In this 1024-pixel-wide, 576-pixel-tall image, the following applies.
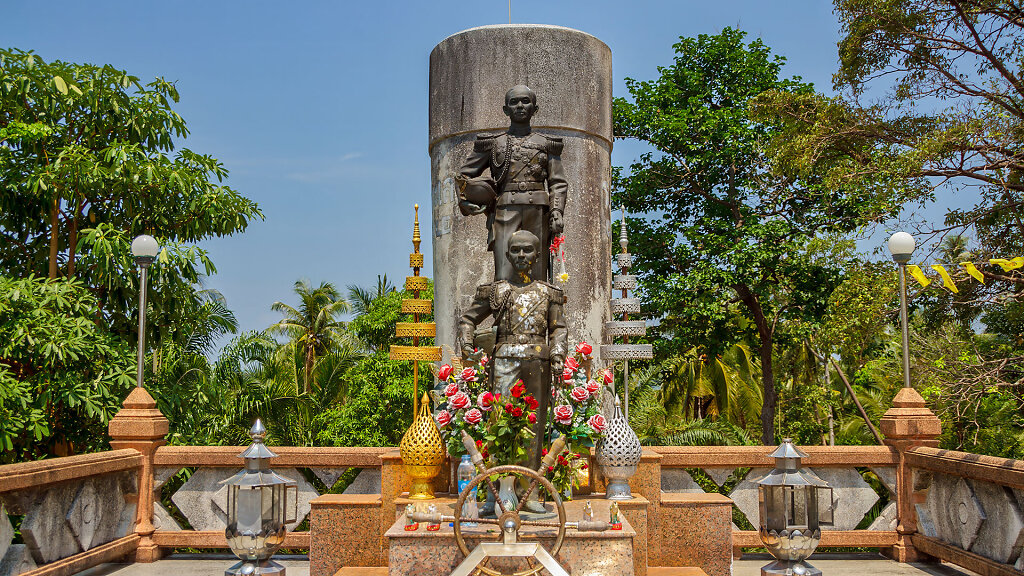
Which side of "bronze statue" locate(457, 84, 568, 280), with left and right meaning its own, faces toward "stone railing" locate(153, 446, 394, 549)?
right

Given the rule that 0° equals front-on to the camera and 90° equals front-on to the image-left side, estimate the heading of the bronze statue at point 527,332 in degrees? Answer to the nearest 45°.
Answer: approximately 0°

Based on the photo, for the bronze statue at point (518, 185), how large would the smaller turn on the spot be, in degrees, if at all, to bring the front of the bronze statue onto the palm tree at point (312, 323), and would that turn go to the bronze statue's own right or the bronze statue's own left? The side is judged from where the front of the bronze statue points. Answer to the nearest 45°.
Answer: approximately 180°

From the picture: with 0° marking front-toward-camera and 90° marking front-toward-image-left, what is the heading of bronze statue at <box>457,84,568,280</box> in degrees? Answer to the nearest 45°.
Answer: approximately 0°

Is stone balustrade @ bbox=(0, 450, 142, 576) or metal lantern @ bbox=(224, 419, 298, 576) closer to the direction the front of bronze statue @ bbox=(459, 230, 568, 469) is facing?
the metal lantern
